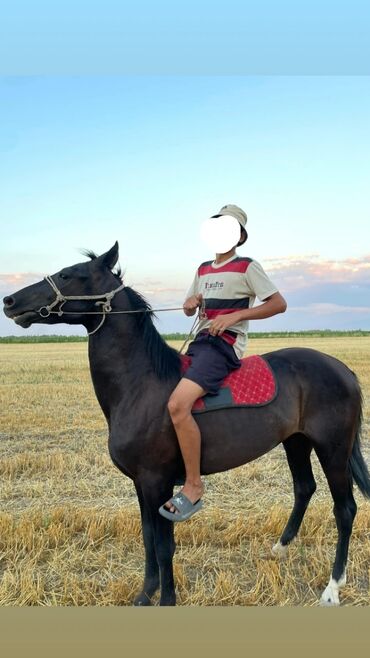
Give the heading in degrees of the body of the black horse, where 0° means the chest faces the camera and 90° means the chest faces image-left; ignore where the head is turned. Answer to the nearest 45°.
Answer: approximately 90°

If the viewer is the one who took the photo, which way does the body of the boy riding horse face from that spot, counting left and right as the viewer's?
facing the viewer and to the left of the viewer
